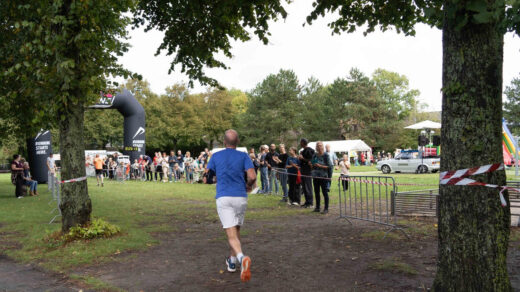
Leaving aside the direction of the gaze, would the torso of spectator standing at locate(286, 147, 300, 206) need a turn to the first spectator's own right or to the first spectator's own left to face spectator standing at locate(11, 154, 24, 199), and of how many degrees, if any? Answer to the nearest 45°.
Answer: approximately 45° to the first spectator's own right

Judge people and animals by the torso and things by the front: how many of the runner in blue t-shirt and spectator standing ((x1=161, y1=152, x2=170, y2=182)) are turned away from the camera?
1

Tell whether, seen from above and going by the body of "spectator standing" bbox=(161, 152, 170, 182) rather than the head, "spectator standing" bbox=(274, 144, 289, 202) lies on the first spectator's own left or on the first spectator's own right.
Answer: on the first spectator's own left

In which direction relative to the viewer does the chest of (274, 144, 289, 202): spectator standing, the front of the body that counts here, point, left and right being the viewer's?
facing the viewer and to the left of the viewer

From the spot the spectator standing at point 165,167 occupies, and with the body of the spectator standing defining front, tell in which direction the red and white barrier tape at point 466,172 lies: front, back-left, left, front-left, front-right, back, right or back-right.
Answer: front-left

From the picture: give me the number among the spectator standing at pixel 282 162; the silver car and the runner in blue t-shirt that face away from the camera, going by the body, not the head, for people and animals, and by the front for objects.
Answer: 1

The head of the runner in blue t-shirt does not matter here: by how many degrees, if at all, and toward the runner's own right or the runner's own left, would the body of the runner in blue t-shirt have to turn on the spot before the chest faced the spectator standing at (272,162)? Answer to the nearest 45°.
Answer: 0° — they already face them

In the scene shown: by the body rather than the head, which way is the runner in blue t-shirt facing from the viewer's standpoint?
away from the camera

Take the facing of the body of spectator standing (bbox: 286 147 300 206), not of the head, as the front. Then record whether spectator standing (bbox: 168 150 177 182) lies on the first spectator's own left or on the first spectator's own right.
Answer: on the first spectator's own right

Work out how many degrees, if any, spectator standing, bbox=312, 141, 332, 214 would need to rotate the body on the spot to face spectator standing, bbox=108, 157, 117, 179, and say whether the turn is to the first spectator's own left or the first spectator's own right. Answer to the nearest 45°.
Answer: approximately 90° to the first spectator's own right
